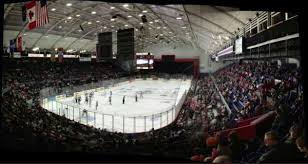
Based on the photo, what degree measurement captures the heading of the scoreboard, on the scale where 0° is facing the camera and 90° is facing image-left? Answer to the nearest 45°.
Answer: approximately 0°

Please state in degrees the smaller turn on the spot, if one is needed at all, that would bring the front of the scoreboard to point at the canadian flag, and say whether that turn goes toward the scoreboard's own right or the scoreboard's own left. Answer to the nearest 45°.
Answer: approximately 90° to the scoreboard's own right

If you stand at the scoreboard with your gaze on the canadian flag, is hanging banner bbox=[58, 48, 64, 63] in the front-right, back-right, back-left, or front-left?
front-right

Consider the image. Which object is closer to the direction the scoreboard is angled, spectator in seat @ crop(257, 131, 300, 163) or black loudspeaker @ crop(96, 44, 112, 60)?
the spectator in seat

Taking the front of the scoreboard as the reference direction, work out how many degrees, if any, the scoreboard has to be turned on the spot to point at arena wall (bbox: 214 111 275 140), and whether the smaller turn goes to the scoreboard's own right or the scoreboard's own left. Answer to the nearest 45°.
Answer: approximately 45° to the scoreboard's own left

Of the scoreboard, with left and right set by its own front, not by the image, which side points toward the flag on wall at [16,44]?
right

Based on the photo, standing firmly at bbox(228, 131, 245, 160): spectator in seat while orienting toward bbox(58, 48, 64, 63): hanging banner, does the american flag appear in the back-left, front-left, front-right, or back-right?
front-left

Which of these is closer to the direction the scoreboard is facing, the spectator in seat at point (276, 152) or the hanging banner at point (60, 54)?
the spectator in seat

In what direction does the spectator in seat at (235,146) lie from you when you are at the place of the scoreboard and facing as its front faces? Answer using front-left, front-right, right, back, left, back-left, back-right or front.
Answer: front-left
